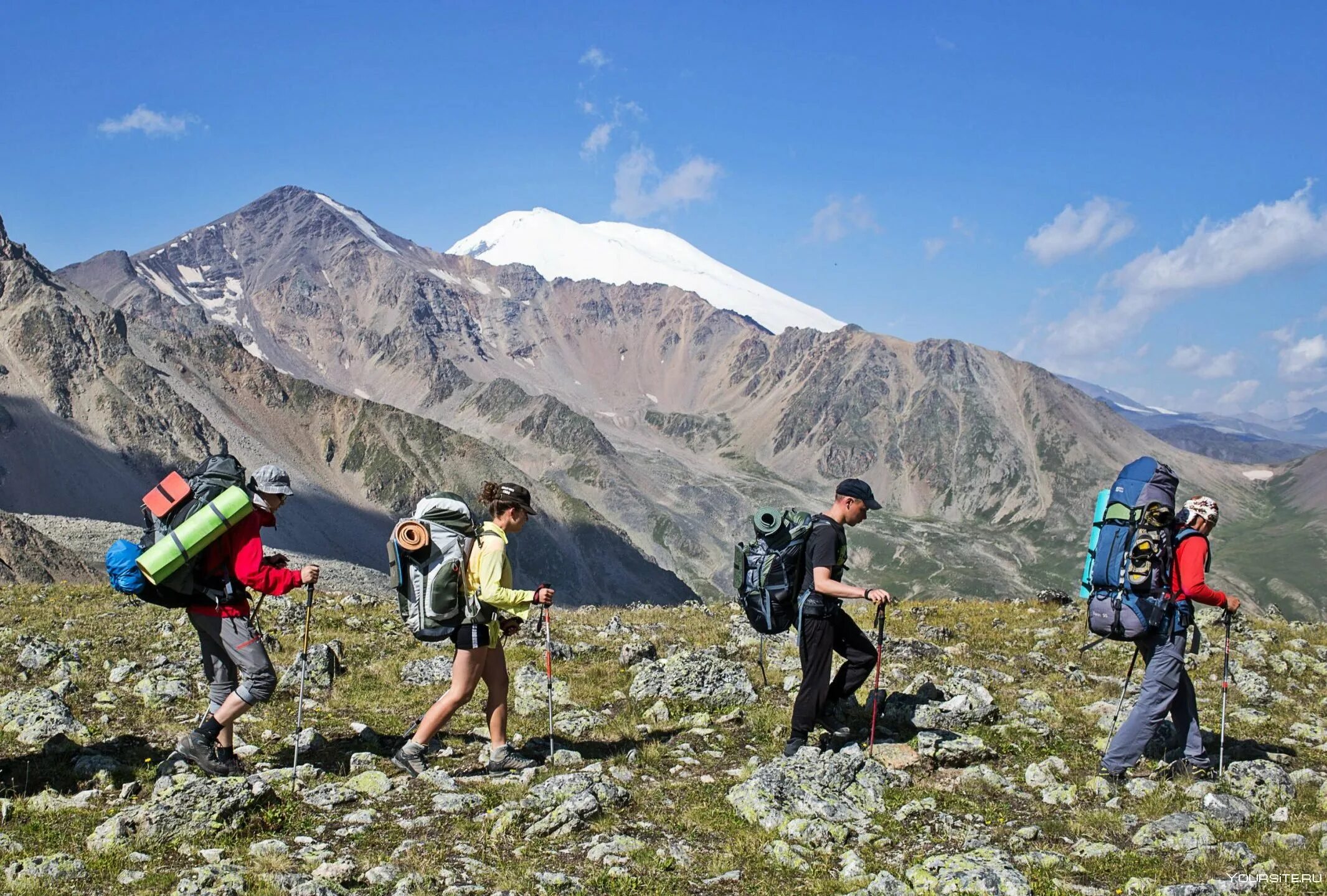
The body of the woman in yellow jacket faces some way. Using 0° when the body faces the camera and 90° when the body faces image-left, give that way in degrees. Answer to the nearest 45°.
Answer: approximately 270°

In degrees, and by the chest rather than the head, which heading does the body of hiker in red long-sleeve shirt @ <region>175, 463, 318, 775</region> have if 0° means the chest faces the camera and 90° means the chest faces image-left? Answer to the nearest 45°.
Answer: approximately 270°

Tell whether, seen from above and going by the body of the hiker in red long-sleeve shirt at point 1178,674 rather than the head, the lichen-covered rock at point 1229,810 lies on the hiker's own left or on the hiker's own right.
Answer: on the hiker's own right

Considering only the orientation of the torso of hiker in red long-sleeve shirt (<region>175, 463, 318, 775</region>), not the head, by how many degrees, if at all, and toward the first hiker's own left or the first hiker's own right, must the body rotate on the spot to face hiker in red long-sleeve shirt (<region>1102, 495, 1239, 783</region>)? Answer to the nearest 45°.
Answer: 0° — they already face them

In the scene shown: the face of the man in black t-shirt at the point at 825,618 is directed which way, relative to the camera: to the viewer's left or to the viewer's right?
to the viewer's right

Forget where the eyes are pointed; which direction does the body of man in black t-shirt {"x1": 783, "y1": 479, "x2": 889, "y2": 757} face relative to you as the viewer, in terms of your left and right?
facing to the right of the viewer

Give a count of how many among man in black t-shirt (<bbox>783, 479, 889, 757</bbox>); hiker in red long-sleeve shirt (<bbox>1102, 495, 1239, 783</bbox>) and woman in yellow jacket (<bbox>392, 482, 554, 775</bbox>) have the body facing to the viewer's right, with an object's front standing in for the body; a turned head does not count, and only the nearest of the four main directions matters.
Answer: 3

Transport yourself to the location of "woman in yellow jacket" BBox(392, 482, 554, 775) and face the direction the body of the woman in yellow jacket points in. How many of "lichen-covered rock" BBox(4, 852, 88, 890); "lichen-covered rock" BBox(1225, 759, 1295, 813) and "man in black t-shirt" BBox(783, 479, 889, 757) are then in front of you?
2

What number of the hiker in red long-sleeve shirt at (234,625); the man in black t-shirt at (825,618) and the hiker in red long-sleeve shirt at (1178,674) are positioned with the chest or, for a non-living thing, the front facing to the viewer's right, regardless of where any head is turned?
3

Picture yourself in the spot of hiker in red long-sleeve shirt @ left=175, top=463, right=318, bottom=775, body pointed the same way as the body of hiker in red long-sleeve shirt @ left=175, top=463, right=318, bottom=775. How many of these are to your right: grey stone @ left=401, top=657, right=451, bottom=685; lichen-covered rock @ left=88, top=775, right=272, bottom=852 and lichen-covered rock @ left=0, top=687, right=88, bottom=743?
1

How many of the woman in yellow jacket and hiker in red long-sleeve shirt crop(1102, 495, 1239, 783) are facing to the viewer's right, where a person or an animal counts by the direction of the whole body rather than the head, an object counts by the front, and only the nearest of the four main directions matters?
2

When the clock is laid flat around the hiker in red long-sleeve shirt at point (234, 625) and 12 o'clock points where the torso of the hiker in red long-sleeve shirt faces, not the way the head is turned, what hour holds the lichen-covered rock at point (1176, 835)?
The lichen-covered rock is roughly at 1 o'clock from the hiker in red long-sleeve shirt.

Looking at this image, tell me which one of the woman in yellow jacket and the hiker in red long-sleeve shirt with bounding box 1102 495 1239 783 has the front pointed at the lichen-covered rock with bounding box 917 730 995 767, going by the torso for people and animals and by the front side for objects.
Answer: the woman in yellow jacket

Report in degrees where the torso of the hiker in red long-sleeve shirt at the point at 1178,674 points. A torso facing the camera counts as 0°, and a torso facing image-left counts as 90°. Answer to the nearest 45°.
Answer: approximately 270°

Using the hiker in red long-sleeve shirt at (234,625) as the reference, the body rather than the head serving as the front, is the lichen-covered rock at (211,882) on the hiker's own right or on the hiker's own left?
on the hiker's own right
